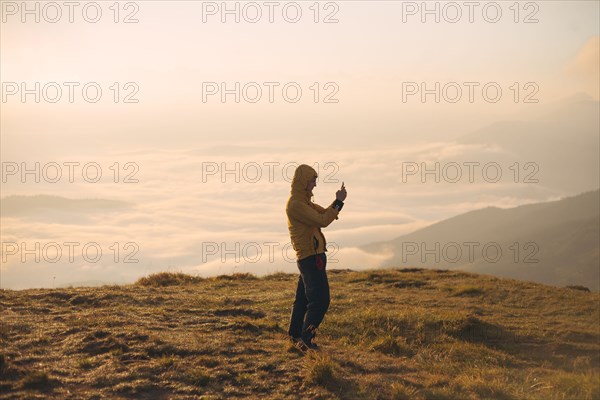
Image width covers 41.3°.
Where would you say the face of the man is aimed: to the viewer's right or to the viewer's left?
to the viewer's right

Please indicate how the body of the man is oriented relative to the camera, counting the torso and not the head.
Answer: to the viewer's right
